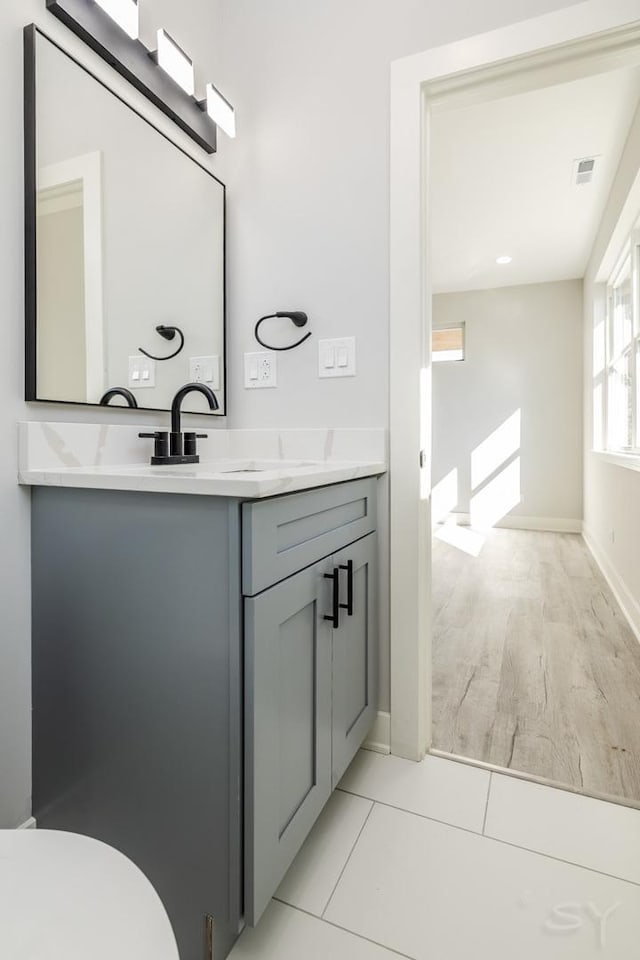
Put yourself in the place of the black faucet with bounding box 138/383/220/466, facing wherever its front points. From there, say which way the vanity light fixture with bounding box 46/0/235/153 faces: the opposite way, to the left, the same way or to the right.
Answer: the same way

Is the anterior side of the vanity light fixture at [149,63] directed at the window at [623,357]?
no

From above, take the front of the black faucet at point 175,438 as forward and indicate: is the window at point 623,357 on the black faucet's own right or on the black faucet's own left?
on the black faucet's own left

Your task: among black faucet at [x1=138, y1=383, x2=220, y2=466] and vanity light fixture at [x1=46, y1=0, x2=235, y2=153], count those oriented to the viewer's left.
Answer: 0

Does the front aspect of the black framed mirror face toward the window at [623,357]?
no

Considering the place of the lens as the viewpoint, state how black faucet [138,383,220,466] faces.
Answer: facing the viewer and to the right of the viewer

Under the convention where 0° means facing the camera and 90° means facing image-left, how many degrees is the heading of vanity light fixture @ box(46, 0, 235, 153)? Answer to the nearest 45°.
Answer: approximately 315°

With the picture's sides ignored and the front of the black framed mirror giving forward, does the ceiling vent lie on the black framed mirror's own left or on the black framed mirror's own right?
on the black framed mirror's own left

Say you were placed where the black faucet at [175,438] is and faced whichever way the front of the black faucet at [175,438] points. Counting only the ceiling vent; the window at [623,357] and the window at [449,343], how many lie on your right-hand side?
0

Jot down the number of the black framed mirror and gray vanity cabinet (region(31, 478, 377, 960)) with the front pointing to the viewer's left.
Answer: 0

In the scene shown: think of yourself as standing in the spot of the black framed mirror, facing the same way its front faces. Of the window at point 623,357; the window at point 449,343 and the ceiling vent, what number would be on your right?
0

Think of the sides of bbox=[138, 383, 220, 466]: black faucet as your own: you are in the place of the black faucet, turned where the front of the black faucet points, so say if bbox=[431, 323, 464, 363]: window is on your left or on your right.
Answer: on your left

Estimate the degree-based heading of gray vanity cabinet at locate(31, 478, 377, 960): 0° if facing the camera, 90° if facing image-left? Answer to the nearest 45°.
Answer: approximately 315°

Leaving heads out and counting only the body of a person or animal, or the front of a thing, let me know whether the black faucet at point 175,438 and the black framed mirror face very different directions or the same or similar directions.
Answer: same or similar directions

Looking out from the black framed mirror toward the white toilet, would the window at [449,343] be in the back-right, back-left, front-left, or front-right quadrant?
back-left
